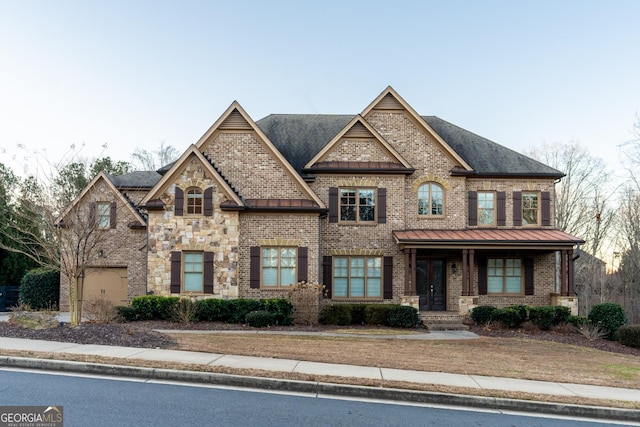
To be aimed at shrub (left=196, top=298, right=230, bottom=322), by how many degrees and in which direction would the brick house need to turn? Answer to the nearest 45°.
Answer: approximately 45° to its right

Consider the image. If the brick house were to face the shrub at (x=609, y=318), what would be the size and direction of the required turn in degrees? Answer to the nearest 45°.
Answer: approximately 90° to its left

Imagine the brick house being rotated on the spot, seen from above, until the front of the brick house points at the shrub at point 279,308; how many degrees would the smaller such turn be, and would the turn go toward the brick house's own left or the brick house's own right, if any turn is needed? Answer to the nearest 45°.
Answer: approximately 45° to the brick house's own right

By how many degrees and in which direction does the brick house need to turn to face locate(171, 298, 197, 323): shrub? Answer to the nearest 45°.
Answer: approximately 45° to its right

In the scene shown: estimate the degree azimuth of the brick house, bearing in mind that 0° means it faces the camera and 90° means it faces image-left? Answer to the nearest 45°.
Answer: approximately 0°
